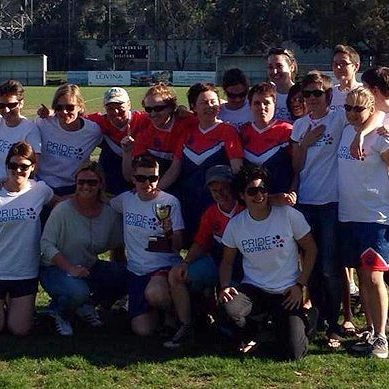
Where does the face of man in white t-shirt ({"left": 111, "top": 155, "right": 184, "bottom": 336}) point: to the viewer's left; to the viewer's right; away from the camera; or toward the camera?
toward the camera

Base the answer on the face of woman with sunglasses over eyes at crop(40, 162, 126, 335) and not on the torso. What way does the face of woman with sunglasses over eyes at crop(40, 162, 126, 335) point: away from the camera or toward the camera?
toward the camera

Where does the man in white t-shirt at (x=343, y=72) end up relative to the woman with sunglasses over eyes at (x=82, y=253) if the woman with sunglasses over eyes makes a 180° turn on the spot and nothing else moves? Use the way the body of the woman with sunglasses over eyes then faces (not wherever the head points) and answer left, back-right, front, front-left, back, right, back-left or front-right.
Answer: right

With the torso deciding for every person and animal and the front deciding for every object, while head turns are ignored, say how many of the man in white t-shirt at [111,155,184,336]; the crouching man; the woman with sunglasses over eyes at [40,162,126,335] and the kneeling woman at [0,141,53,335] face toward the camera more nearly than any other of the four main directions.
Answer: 4

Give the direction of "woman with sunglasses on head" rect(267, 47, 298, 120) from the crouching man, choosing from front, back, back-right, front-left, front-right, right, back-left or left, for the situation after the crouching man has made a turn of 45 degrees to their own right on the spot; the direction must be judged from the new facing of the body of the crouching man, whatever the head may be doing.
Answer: back-right

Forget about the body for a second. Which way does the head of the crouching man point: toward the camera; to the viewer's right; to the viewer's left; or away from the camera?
toward the camera

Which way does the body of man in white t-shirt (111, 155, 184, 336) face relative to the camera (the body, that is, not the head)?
toward the camera

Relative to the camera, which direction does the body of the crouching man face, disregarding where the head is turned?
toward the camera

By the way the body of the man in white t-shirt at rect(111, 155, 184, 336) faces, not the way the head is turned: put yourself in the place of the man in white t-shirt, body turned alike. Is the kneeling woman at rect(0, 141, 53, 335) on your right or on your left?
on your right

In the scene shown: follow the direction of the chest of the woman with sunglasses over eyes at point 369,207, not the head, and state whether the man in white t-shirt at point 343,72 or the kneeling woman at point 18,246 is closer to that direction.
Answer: the kneeling woman

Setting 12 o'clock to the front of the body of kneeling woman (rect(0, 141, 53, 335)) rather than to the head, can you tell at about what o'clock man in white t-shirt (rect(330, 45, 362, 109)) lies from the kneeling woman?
The man in white t-shirt is roughly at 9 o'clock from the kneeling woman.

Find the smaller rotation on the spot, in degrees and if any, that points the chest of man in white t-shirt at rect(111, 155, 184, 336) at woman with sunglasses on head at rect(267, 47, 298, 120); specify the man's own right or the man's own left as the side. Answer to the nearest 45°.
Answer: approximately 135° to the man's own left

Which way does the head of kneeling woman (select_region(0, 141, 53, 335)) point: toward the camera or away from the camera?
toward the camera

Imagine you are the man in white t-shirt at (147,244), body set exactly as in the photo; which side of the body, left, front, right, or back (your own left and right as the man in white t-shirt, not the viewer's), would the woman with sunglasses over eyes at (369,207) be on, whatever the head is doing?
left

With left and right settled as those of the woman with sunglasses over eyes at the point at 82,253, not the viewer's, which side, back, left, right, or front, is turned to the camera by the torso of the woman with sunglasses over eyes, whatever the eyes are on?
front

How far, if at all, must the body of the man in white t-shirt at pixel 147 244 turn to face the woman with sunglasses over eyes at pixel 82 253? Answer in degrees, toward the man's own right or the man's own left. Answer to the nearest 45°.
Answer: approximately 90° to the man's own right

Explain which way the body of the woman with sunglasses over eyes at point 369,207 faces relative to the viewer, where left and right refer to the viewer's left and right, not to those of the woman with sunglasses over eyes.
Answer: facing the viewer and to the left of the viewer

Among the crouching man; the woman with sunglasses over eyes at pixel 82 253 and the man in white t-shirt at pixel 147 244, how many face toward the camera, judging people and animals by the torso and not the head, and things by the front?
3
